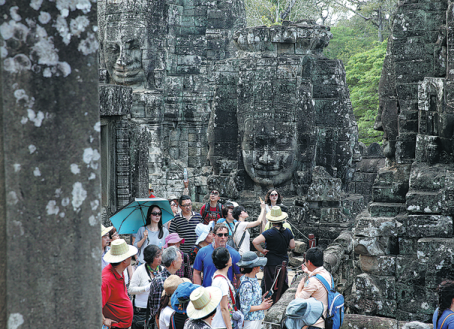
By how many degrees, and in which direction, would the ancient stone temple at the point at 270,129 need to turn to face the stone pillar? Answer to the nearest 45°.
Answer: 0° — it already faces it

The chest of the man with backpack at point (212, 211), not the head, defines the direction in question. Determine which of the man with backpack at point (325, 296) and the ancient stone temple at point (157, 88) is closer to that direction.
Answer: the man with backpack

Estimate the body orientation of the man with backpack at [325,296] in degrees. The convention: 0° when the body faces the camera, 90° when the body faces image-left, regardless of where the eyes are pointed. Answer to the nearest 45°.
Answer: approximately 135°

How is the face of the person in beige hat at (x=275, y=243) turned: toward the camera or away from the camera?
away from the camera

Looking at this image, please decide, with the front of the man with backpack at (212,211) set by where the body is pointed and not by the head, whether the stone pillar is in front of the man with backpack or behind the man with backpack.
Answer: in front

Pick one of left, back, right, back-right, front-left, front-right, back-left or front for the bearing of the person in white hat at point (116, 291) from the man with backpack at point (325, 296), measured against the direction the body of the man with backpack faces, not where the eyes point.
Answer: front-left

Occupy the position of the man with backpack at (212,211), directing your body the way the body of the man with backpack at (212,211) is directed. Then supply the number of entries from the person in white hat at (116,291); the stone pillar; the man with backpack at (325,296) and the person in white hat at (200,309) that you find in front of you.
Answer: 4

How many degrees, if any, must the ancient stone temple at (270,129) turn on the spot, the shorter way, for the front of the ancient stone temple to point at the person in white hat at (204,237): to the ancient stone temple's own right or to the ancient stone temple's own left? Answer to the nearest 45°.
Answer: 0° — it already faces them
